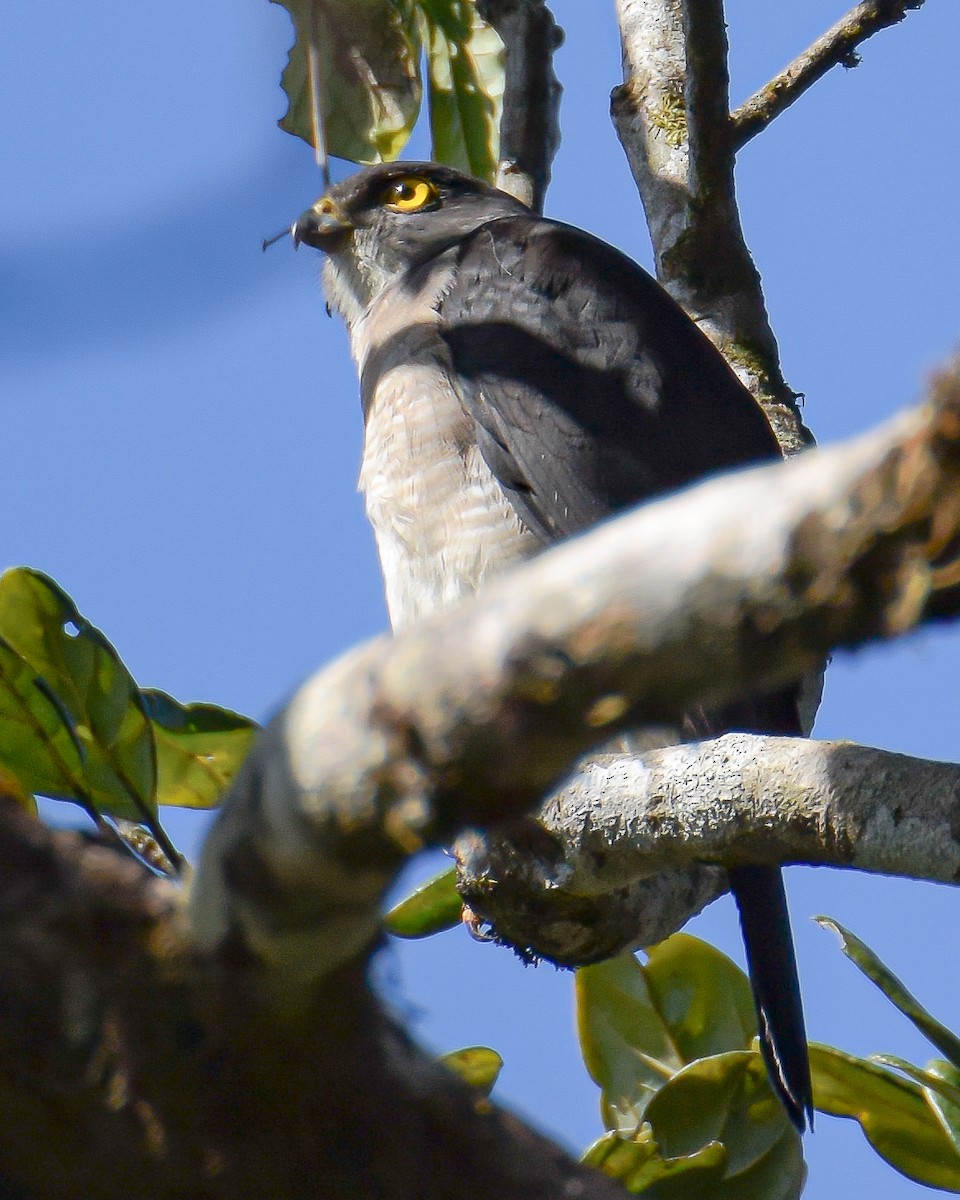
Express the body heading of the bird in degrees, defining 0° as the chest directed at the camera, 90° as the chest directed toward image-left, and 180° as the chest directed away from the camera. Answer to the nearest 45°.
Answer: approximately 90°

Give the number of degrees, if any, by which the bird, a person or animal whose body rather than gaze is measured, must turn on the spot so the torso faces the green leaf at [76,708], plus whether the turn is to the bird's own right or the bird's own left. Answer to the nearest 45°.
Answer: approximately 45° to the bird's own left

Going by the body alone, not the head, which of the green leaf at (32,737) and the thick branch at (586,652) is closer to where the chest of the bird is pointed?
the green leaf
